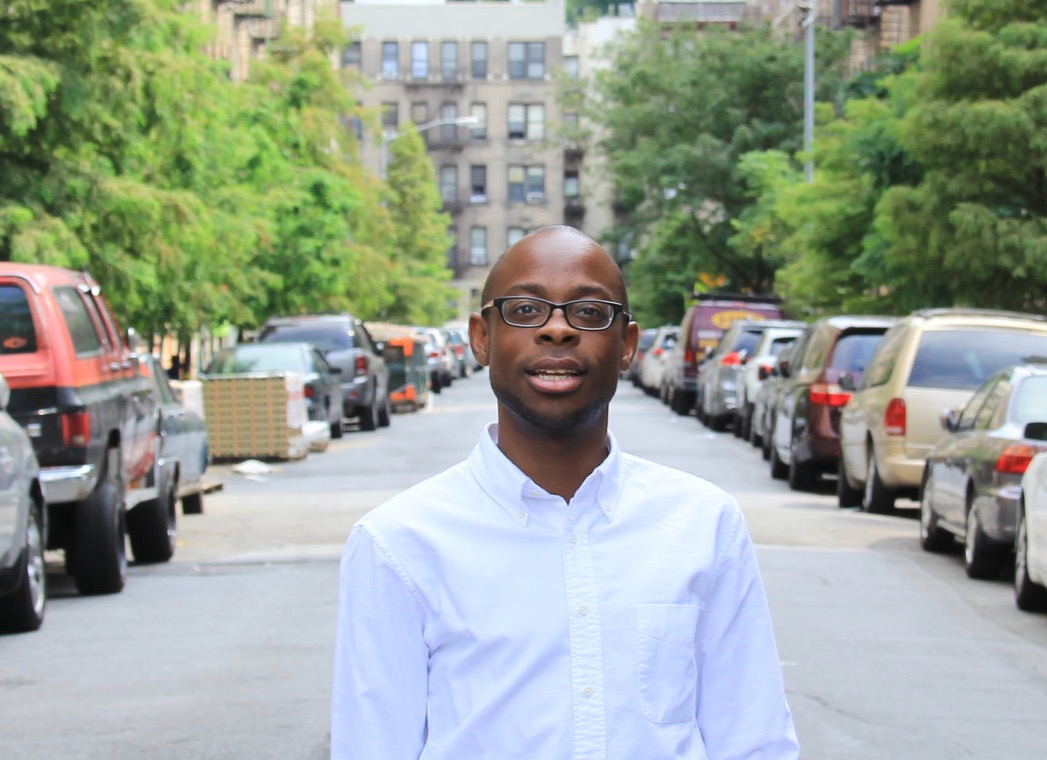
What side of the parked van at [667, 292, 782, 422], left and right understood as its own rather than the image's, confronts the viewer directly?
back

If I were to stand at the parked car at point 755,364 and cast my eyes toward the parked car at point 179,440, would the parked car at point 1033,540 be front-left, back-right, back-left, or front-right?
front-left

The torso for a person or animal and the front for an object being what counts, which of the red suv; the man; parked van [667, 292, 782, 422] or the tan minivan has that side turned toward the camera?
the man

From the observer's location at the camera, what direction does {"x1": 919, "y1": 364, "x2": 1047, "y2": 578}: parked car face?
facing away from the viewer and to the left of the viewer

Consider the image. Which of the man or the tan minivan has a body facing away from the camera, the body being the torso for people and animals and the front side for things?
the tan minivan

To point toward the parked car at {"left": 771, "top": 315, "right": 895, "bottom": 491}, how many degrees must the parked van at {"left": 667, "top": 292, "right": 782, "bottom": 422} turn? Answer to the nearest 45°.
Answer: approximately 180°

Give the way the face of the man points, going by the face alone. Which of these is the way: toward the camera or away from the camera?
toward the camera

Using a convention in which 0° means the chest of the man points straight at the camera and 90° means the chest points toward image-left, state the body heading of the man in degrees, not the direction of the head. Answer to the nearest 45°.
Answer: approximately 0°

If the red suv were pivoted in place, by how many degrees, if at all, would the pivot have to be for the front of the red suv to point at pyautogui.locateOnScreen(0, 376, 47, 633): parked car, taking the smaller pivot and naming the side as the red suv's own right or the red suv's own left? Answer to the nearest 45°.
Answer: approximately 135° to the red suv's own right

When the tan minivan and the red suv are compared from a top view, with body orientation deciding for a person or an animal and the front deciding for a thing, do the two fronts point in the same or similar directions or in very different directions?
same or similar directions

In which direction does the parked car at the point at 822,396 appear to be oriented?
away from the camera

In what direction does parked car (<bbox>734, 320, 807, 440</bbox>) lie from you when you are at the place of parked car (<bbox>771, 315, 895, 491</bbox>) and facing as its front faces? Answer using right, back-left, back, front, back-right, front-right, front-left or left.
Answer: front

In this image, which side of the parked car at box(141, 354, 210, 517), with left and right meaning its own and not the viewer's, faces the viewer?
back

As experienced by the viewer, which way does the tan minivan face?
facing away from the viewer

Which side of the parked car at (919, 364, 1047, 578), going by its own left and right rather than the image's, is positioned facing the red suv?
left

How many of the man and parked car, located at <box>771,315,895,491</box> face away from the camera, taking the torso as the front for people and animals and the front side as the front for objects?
1

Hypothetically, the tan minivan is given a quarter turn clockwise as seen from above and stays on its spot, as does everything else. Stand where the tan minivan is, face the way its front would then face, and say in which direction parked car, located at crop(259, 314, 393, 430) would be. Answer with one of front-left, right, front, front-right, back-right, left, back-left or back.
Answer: back-left
